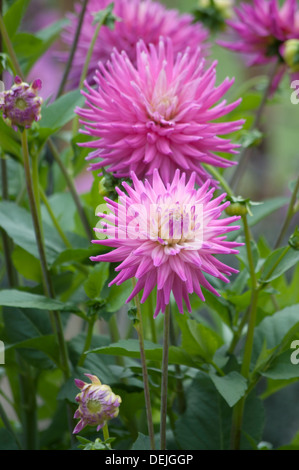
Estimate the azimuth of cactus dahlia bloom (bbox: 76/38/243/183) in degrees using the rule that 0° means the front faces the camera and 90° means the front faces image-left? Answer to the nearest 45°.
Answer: approximately 0°

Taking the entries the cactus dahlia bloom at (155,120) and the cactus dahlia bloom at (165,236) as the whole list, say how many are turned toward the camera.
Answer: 2
